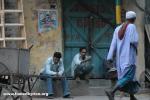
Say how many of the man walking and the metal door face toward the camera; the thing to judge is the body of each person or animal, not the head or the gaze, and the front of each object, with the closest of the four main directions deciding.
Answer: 1

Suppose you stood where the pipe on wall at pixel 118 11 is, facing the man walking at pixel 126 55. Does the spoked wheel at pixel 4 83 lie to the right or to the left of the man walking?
right

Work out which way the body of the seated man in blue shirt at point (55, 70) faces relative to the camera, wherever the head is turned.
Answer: toward the camera

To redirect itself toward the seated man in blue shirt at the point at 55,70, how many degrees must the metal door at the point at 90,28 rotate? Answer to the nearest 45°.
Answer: approximately 45° to its right

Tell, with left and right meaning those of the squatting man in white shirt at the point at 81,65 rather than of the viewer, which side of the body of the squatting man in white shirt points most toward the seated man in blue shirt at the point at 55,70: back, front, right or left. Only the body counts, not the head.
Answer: right

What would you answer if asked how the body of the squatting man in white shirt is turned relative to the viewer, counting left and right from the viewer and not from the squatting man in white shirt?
facing the viewer and to the right of the viewer

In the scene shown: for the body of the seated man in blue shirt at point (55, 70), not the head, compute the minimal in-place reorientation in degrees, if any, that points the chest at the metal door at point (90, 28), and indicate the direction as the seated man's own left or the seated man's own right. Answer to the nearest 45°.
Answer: approximately 135° to the seated man's own left

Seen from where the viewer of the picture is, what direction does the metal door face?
facing the viewer

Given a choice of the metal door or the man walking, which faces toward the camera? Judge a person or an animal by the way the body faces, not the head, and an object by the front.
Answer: the metal door

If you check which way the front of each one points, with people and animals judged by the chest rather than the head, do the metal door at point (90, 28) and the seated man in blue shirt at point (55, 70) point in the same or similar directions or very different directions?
same or similar directions

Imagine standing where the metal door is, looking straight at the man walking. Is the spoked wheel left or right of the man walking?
right
